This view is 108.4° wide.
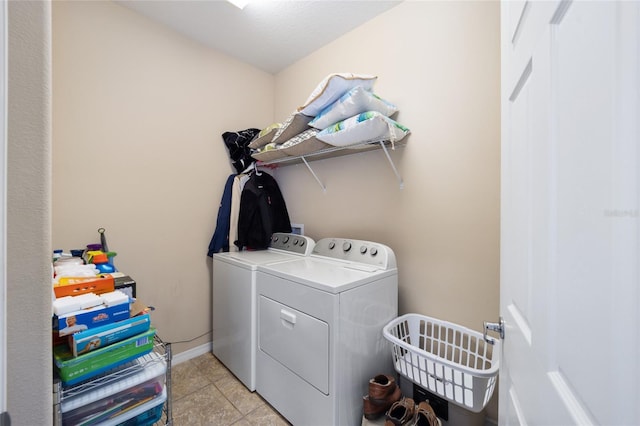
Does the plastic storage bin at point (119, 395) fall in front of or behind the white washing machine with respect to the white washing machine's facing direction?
in front

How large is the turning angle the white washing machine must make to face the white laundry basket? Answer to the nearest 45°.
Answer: approximately 90° to its left

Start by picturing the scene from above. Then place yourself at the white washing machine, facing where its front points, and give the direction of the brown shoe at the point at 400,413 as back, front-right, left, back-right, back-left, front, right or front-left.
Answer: left

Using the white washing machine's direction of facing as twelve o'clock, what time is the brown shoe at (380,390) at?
The brown shoe is roughly at 9 o'clock from the white washing machine.

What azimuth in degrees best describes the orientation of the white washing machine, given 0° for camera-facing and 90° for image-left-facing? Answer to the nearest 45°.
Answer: approximately 45°

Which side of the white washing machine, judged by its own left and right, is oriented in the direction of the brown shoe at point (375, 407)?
left
